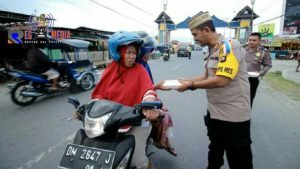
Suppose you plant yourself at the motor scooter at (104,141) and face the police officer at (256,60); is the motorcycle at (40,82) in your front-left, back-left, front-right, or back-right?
front-left

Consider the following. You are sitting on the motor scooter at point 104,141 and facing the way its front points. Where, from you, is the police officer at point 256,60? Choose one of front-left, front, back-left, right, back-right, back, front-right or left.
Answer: back

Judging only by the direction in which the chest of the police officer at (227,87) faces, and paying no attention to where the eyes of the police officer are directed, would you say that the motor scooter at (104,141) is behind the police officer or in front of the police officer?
in front

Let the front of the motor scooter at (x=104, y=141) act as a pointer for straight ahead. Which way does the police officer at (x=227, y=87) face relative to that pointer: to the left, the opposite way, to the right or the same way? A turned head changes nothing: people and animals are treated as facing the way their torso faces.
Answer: to the right

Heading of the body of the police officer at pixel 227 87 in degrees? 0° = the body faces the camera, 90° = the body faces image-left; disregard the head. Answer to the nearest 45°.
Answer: approximately 90°

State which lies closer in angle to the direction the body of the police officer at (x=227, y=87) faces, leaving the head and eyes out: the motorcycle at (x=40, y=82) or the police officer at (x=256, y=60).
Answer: the motorcycle

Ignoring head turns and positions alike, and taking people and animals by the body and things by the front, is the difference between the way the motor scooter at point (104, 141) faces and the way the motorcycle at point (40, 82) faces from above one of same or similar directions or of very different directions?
very different directions

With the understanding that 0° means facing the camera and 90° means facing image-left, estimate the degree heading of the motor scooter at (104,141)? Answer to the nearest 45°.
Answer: approximately 45°

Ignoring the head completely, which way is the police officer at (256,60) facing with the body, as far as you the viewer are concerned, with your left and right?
facing the viewer and to the left of the viewer

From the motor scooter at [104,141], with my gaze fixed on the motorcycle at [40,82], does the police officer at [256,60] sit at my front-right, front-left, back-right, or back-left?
front-right
